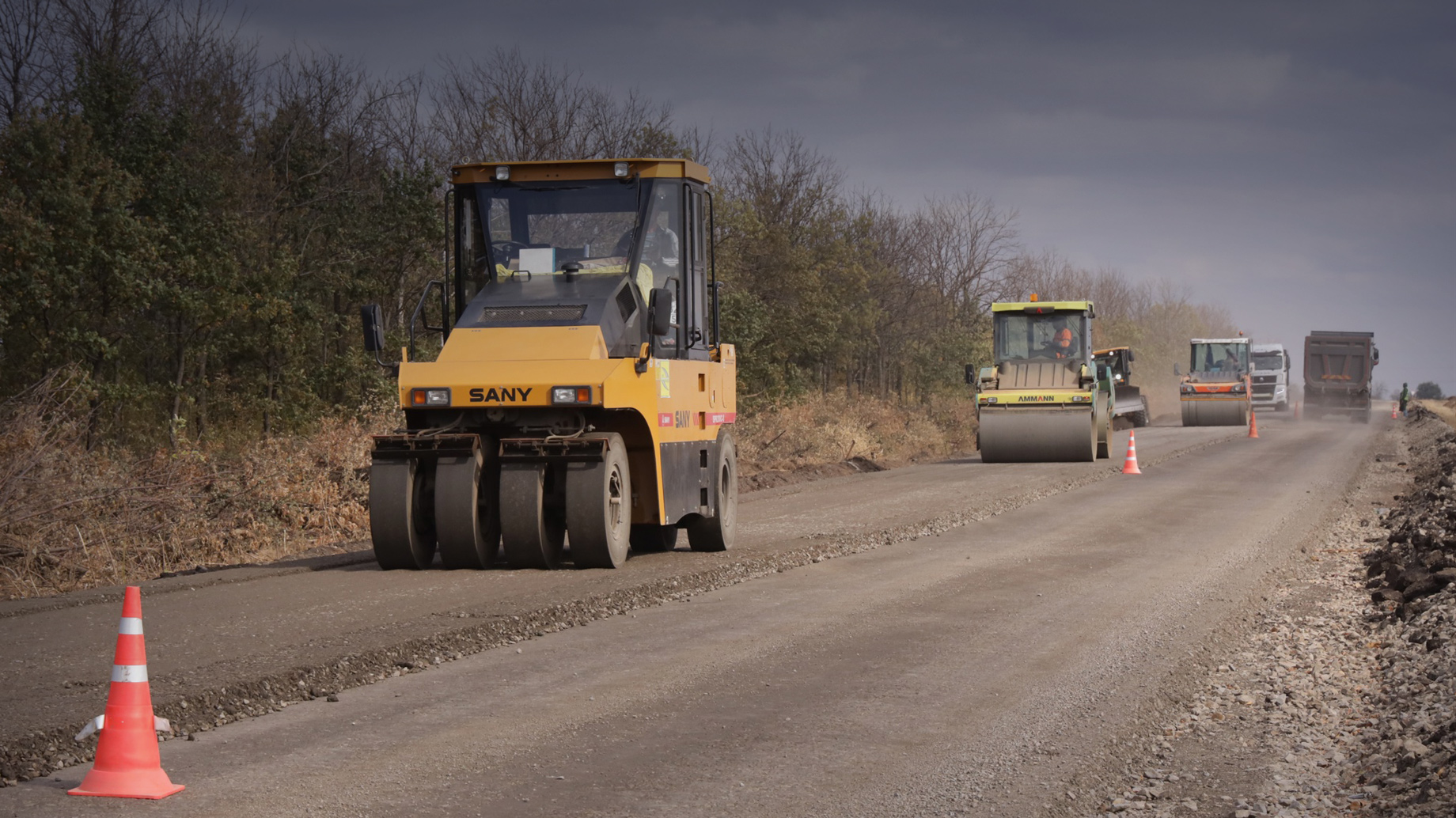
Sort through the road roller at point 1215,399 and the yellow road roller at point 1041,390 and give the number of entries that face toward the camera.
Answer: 2

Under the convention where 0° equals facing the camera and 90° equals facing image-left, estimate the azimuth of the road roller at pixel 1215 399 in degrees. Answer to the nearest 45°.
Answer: approximately 0°

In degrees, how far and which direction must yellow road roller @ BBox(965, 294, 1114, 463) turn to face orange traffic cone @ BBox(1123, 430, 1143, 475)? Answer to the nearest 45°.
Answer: approximately 45° to its left

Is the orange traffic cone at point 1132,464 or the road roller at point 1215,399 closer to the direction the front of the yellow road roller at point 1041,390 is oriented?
the orange traffic cone

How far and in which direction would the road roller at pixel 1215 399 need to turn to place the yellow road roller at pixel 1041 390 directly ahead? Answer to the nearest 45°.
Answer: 0° — it already faces it

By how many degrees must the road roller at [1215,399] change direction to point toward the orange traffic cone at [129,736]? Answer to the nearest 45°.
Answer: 0° — it already faces it

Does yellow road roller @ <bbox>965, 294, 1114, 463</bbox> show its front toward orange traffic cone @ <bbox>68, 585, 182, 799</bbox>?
yes

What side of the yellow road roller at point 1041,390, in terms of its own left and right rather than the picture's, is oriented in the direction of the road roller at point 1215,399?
back
